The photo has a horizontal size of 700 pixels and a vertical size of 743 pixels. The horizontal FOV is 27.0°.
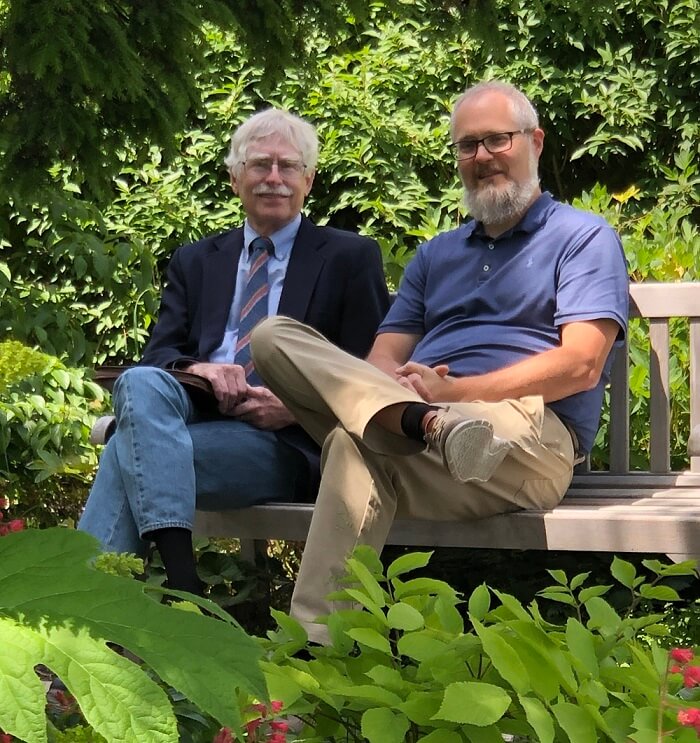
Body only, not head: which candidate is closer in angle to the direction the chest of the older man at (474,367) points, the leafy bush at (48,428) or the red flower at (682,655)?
the red flower

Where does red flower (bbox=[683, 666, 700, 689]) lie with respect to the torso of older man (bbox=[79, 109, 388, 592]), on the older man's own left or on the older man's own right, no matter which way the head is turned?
on the older man's own left

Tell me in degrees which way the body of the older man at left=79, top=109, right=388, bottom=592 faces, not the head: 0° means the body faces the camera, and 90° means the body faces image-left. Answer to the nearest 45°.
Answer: approximately 45°

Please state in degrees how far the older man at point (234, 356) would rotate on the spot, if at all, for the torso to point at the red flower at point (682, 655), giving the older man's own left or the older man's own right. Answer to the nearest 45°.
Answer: approximately 45° to the older man's own left

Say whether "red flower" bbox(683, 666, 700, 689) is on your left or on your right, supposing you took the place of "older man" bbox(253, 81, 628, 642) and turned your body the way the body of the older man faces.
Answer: on your left

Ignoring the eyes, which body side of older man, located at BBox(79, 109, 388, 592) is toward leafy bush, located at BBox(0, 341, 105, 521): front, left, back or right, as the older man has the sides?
right

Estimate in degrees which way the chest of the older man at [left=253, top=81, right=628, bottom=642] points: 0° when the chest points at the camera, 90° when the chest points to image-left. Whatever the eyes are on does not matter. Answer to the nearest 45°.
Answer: approximately 45°

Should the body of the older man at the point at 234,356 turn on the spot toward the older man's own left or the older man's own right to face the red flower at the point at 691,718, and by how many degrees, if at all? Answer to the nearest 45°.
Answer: approximately 45° to the older man's own left
